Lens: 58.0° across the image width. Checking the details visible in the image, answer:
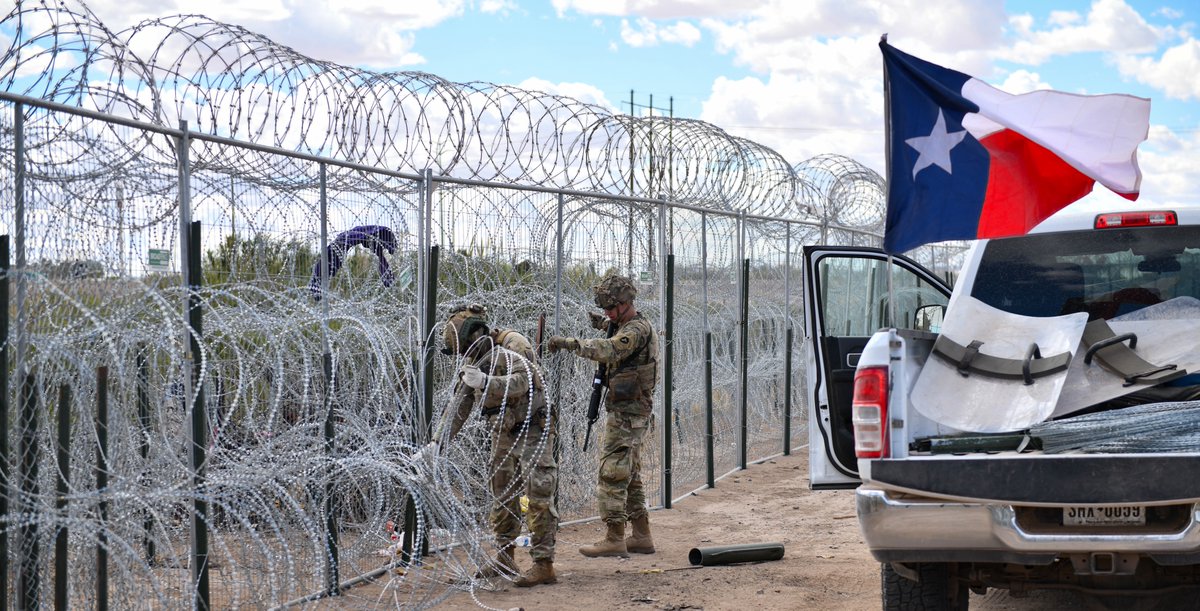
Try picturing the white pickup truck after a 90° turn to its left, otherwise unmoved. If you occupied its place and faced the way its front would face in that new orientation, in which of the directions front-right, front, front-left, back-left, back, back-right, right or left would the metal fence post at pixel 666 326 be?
front-right

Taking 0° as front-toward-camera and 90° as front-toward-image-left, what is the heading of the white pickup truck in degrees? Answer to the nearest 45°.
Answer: approximately 180°

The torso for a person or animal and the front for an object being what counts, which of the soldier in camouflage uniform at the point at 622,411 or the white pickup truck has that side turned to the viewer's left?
the soldier in camouflage uniform

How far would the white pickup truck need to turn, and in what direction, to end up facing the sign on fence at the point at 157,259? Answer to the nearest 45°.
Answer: approximately 90° to its left

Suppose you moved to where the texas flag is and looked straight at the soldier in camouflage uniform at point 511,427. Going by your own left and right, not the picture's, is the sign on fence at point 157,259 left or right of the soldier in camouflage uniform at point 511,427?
left

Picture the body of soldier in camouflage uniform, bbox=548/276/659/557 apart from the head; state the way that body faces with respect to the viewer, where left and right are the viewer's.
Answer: facing to the left of the viewer

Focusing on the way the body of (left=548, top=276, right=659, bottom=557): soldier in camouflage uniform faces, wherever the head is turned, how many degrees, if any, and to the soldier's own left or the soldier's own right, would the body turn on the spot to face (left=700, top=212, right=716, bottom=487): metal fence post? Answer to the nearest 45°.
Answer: approximately 90° to the soldier's own right

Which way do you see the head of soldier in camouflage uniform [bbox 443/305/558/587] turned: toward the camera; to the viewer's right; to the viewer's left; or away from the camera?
to the viewer's left

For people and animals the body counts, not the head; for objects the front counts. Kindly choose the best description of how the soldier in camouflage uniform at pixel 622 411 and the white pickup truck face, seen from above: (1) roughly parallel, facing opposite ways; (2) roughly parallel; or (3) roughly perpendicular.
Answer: roughly perpendicular

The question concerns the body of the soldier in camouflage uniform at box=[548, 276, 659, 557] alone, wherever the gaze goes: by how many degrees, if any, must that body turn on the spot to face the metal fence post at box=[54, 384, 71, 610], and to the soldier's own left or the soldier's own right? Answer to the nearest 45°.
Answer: approximately 45° to the soldier's own left

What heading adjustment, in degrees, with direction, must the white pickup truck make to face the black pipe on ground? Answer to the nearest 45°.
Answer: approximately 45° to its left

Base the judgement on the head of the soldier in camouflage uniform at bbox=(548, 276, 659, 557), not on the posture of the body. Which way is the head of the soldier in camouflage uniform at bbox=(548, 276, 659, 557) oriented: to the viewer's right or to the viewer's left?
to the viewer's left

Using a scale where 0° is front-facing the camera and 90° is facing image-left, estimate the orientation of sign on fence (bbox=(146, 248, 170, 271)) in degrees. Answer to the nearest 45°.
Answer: approximately 0°
